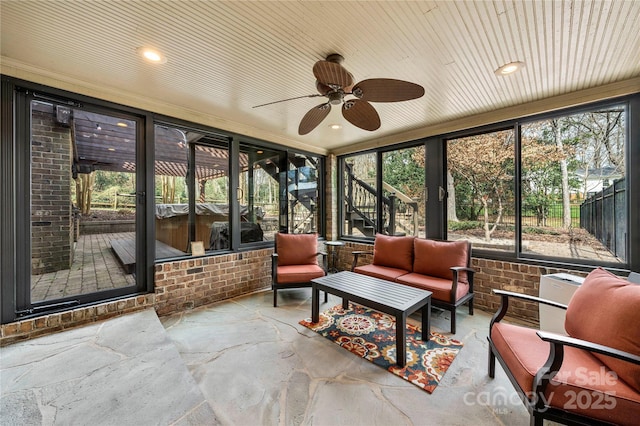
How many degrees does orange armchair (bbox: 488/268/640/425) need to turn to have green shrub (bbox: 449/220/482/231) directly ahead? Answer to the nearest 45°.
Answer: approximately 45° to its right

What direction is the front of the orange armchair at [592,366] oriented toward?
to the viewer's left

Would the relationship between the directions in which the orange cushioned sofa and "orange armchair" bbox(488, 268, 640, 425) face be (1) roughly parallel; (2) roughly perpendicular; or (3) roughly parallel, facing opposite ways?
roughly perpendicular

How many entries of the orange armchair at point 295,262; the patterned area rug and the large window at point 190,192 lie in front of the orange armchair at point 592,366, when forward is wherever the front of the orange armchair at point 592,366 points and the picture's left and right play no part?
3

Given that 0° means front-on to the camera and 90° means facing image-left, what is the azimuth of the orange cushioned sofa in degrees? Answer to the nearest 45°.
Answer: approximately 45°

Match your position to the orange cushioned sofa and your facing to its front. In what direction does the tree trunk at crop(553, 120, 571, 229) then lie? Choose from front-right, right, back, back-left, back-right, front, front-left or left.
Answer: back-left

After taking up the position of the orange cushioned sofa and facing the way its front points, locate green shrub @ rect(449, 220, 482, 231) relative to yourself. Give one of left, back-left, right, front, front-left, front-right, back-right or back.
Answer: back

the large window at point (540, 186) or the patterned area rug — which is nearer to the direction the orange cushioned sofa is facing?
the patterned area rug

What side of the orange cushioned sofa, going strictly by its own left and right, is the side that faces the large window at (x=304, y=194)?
right

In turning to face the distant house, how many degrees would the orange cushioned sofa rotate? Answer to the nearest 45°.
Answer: approximately 135° to its left

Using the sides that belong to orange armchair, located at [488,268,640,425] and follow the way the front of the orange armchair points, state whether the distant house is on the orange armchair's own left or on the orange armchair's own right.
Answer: on the orange armchair's own right

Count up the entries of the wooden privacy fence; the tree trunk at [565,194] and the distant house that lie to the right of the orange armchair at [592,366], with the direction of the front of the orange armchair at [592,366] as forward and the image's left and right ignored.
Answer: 3
